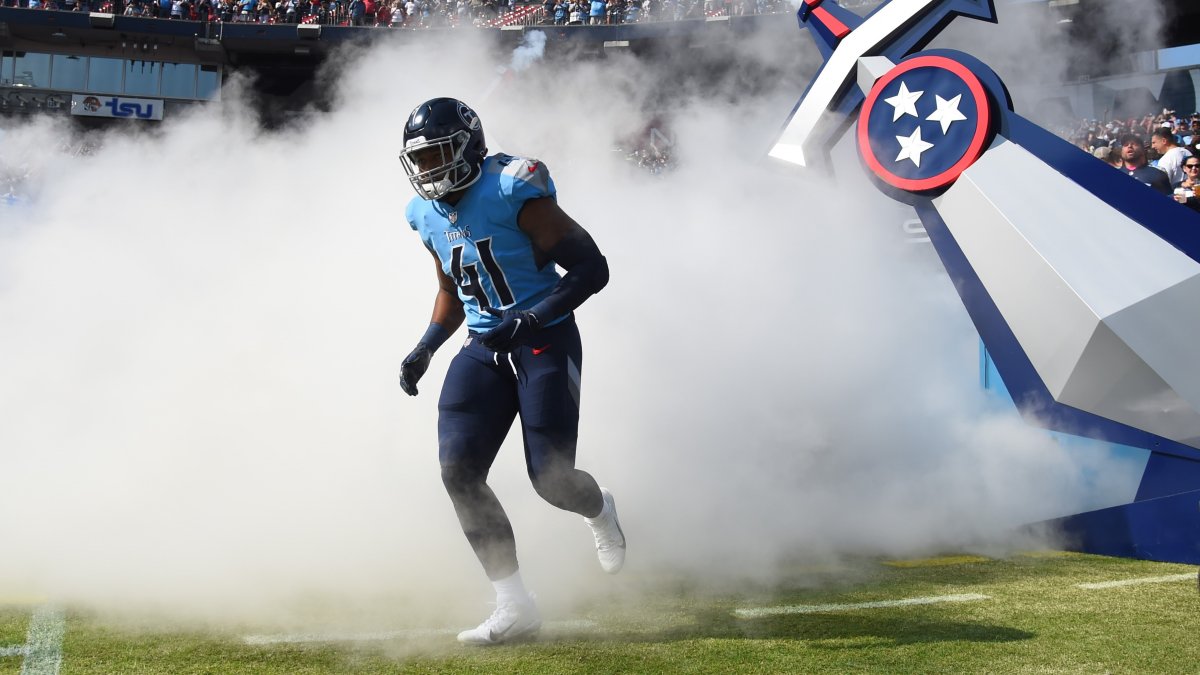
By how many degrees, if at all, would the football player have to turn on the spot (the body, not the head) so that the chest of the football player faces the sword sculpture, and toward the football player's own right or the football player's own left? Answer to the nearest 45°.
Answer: approximately 135° to the football player's own left

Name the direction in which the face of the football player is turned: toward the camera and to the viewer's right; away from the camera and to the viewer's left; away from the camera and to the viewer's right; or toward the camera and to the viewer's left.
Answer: toward the camera and to the viewer's left

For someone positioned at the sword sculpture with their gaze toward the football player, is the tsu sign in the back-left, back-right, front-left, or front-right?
front-right

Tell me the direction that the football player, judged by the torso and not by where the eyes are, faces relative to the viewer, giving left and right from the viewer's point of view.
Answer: facing the viewer and to the left of the viewer

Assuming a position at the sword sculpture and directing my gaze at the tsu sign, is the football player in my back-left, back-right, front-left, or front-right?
back-left

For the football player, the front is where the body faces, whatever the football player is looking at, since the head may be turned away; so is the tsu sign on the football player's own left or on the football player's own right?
on the football player's own right
